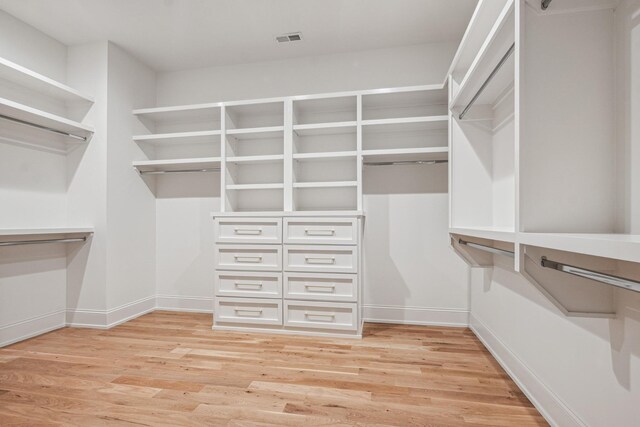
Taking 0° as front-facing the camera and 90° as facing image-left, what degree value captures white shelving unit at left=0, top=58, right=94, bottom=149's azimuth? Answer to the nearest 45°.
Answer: approximately 315°

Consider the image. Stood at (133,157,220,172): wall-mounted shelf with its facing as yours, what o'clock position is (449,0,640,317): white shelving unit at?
The white shelving unit is roughly at 11 o'clock from the wall-mounted shelf.

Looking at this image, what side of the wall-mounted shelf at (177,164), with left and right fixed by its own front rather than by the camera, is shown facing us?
front

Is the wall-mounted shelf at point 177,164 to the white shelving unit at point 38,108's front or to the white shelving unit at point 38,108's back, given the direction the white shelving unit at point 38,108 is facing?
to the front

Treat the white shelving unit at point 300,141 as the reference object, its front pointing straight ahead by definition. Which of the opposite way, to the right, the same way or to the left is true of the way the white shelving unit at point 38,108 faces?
to the left

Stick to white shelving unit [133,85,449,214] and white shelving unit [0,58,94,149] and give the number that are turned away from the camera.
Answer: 0

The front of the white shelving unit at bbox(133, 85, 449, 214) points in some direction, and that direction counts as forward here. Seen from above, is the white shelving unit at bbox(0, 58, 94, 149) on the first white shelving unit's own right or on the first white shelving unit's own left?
on the first white shelving unit's own right

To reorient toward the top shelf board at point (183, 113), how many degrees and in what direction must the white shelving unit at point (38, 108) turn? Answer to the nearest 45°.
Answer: approximately 45° to its left

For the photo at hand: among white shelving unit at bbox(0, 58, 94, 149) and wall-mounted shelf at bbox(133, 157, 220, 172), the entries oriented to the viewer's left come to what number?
0

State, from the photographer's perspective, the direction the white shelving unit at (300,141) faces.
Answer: facing the viewer
